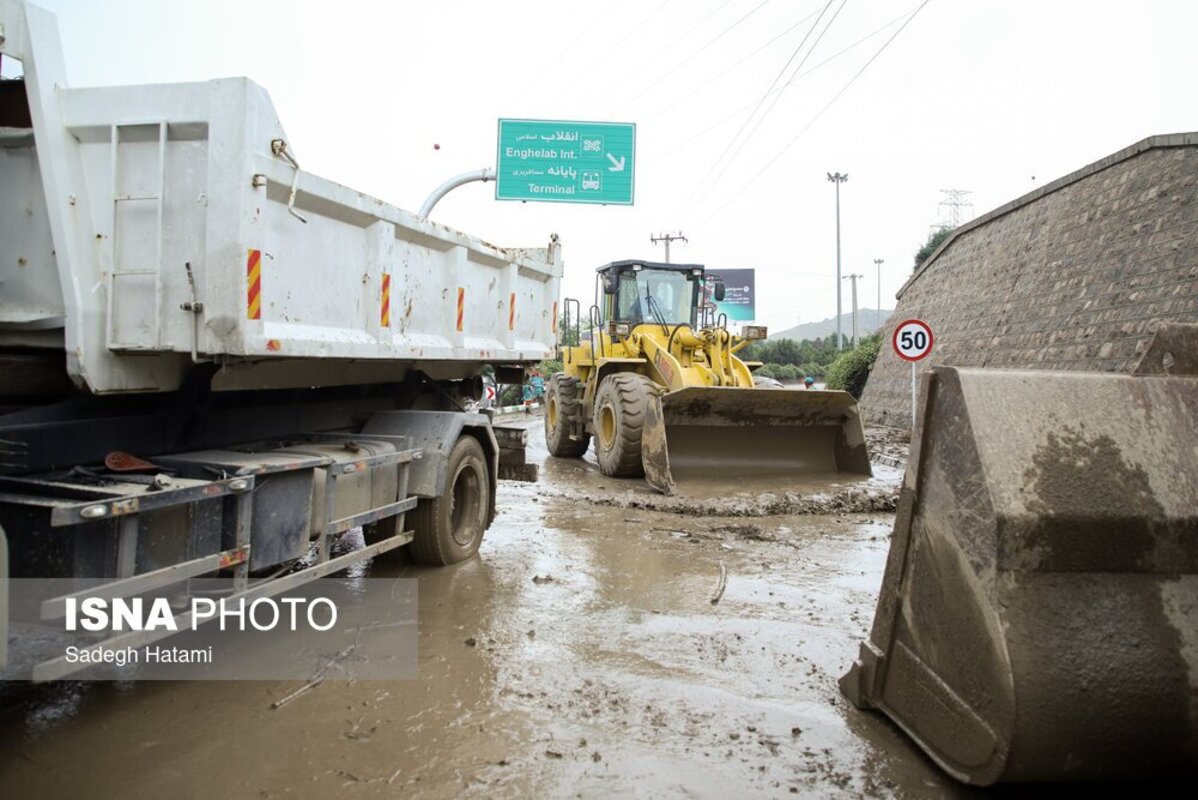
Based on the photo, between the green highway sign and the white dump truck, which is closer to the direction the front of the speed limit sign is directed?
the white dump truck

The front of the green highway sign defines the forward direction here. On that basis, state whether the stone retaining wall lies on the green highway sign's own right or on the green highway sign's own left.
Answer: on the green highway sign's own left

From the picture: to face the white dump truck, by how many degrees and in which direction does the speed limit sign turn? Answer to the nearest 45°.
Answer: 0° — it already faces it

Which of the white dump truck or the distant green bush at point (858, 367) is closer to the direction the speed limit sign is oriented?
the white dump truck

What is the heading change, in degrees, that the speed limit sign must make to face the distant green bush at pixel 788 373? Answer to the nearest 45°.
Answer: approximately 180°

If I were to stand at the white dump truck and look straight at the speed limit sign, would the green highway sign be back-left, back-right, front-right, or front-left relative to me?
front-left

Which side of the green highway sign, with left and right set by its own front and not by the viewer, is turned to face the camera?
front

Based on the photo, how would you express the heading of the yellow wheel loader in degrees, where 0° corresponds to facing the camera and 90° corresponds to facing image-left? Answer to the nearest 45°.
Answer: approximately 315°

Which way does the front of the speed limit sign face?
toward the camera

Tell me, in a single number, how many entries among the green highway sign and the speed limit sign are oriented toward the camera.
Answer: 2

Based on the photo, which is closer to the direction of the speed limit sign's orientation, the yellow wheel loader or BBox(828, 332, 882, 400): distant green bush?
the yellow wheel loader

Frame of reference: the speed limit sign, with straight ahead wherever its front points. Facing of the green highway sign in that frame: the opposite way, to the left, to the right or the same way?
the same way
